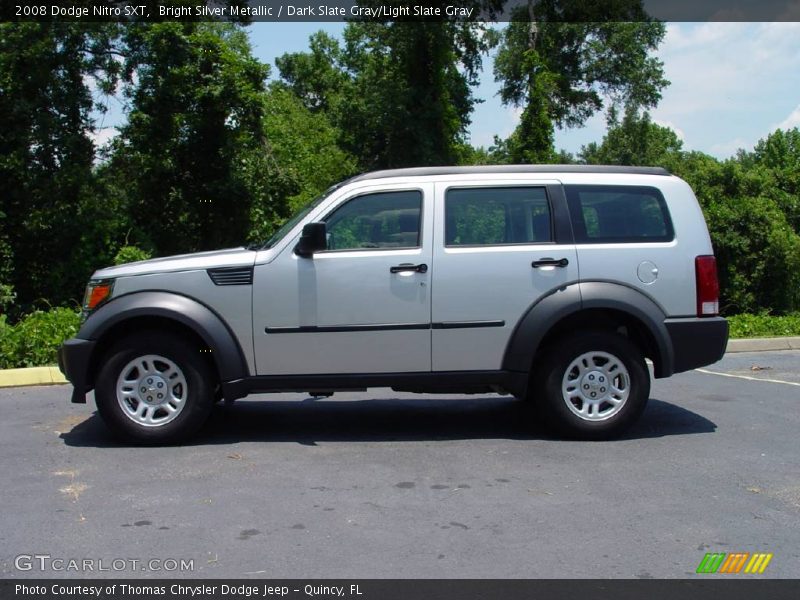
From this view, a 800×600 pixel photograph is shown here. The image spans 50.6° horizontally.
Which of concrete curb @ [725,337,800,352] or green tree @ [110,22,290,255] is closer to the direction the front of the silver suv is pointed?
the green tree

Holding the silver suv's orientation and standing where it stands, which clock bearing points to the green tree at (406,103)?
The green tree is roughly at 3 o'clock from the silver suv.

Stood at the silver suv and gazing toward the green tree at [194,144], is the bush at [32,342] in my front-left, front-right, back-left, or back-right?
front-left

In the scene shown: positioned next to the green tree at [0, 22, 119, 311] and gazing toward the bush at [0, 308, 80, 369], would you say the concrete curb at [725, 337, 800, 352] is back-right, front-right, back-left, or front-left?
front-left

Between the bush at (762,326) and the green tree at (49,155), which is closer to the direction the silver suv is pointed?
the green tree

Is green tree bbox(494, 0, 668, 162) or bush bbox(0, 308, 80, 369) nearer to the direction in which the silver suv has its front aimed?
the bush

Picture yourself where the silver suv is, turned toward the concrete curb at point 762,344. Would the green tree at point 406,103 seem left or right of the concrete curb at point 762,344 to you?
left

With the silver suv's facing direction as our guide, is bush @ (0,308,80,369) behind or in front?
in front

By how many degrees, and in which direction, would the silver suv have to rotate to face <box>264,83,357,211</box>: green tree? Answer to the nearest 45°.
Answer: approximately 90° to its right

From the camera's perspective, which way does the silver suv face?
to the viewer's left

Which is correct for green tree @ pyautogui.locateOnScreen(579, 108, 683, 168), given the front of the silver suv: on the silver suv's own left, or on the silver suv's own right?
on the silver suv's own right
